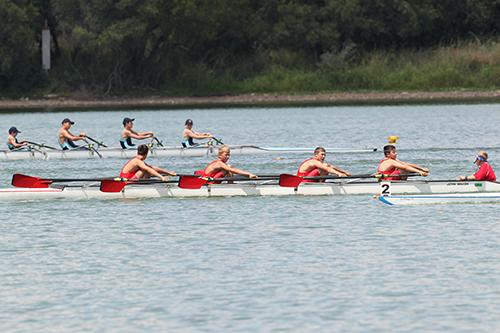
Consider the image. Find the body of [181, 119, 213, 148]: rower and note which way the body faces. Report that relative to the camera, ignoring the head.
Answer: to the viewer's right

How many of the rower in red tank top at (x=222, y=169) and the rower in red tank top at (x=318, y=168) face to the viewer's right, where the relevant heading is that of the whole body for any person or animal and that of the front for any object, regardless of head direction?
2

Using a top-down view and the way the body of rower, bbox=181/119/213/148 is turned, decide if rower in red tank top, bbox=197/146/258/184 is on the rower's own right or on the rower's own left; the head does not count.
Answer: on the rower's own right

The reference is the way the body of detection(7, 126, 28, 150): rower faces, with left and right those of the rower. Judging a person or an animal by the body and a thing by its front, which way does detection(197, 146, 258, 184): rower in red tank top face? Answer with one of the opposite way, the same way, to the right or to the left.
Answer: the same way

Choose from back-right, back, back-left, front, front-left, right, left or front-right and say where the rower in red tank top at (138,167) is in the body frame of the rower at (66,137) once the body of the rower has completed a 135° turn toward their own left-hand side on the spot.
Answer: back-left

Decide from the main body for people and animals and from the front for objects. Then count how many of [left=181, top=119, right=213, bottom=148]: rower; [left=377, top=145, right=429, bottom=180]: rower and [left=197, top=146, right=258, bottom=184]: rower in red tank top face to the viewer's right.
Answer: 3

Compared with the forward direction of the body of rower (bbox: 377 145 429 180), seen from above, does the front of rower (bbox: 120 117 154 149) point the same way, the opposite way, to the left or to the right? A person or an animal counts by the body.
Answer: the same way

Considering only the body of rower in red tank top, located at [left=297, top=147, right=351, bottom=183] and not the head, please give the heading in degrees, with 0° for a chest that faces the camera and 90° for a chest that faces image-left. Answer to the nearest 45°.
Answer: approximately 270°

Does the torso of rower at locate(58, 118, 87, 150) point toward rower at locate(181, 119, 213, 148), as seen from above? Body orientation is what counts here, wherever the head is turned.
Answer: yes

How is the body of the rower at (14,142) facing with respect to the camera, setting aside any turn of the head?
to the viewer's right

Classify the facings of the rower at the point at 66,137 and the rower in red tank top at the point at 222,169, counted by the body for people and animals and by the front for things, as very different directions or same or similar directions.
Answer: same or similar directions

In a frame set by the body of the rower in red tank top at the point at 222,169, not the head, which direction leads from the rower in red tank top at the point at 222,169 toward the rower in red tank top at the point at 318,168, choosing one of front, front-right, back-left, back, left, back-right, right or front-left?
front

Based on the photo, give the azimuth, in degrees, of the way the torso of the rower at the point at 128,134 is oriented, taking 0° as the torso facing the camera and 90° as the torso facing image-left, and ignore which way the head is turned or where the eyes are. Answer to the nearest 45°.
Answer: approximately 270°

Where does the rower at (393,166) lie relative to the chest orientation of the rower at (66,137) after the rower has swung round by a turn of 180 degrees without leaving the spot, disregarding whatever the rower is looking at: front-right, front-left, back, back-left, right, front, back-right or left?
back-left

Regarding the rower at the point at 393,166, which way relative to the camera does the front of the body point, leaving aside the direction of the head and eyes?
to the viewer's right
